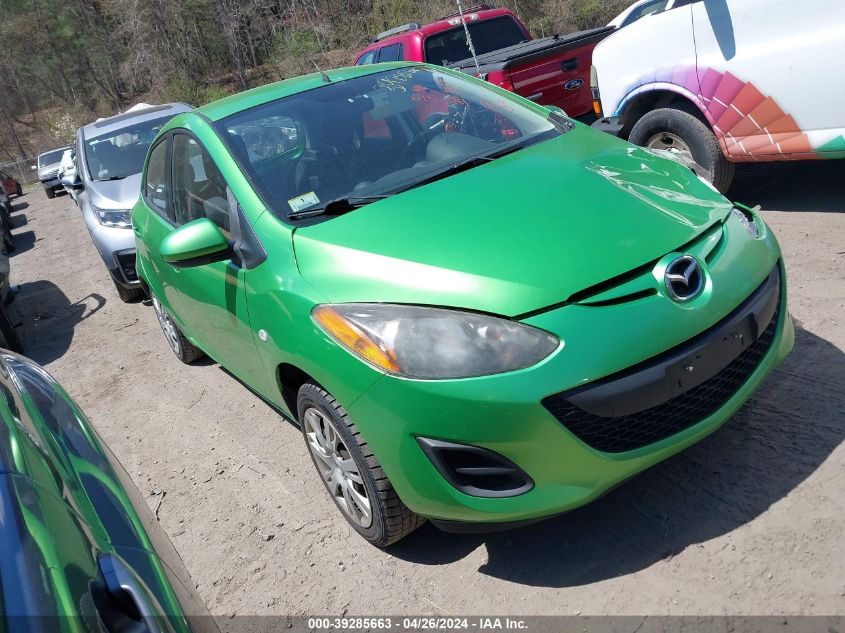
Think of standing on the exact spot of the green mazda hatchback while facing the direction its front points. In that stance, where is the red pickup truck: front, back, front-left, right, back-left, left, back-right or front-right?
back-left

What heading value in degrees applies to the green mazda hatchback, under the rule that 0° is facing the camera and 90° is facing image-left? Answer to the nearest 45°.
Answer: approximately 315°

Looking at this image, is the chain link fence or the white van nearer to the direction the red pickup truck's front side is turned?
the chain link fence

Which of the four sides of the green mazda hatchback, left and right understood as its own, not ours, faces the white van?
left

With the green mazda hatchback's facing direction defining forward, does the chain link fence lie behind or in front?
behind

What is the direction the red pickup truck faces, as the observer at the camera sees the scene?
facing away from the viewer and to the left of the viewer

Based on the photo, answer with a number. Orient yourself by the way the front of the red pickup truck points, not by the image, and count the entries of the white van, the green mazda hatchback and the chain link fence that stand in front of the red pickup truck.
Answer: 1

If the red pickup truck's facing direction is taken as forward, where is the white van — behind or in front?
behind

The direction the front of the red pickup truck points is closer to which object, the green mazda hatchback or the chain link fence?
the chain link fence

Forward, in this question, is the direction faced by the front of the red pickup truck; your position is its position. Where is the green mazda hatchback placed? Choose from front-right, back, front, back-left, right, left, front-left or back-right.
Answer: back-left

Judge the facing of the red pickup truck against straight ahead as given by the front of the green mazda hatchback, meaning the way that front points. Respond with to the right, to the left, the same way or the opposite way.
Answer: the opposite way
